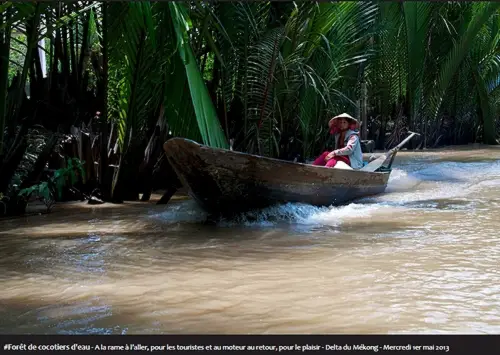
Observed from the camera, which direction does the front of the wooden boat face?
facing the viewer and to the left of the viewer

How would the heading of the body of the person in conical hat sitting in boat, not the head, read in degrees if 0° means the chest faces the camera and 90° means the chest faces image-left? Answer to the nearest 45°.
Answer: approximately 45°
